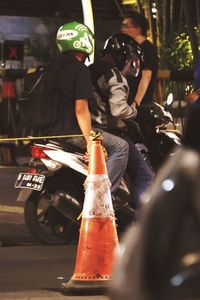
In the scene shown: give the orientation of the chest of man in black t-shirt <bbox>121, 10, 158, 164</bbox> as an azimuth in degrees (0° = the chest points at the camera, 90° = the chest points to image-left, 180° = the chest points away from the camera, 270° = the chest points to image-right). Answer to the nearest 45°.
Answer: approximately 90°

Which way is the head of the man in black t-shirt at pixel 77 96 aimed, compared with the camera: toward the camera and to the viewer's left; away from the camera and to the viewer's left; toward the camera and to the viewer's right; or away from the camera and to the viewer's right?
away from the camera and to the viewer's right

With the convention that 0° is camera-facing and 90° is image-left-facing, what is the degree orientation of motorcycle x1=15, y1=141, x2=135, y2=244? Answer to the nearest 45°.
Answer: approximately 225°

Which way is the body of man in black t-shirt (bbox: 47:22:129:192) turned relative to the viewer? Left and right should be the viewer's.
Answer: facing away from the viewer and to the right of the viewer

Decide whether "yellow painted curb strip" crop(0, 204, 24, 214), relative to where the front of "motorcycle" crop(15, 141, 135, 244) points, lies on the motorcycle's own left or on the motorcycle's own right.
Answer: on the motorcycle's own left

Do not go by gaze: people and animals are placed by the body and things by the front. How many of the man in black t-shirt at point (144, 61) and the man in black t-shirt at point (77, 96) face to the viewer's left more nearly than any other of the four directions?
1

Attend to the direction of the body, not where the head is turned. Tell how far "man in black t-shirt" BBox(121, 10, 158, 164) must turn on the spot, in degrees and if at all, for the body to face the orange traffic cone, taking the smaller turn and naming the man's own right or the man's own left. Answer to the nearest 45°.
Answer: approximately 90° to the man's own left

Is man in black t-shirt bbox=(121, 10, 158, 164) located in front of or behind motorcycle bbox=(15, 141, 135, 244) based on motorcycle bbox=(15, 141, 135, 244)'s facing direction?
in front

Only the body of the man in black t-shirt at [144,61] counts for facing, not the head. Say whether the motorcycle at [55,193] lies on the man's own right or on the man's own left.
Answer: on the man's own left
